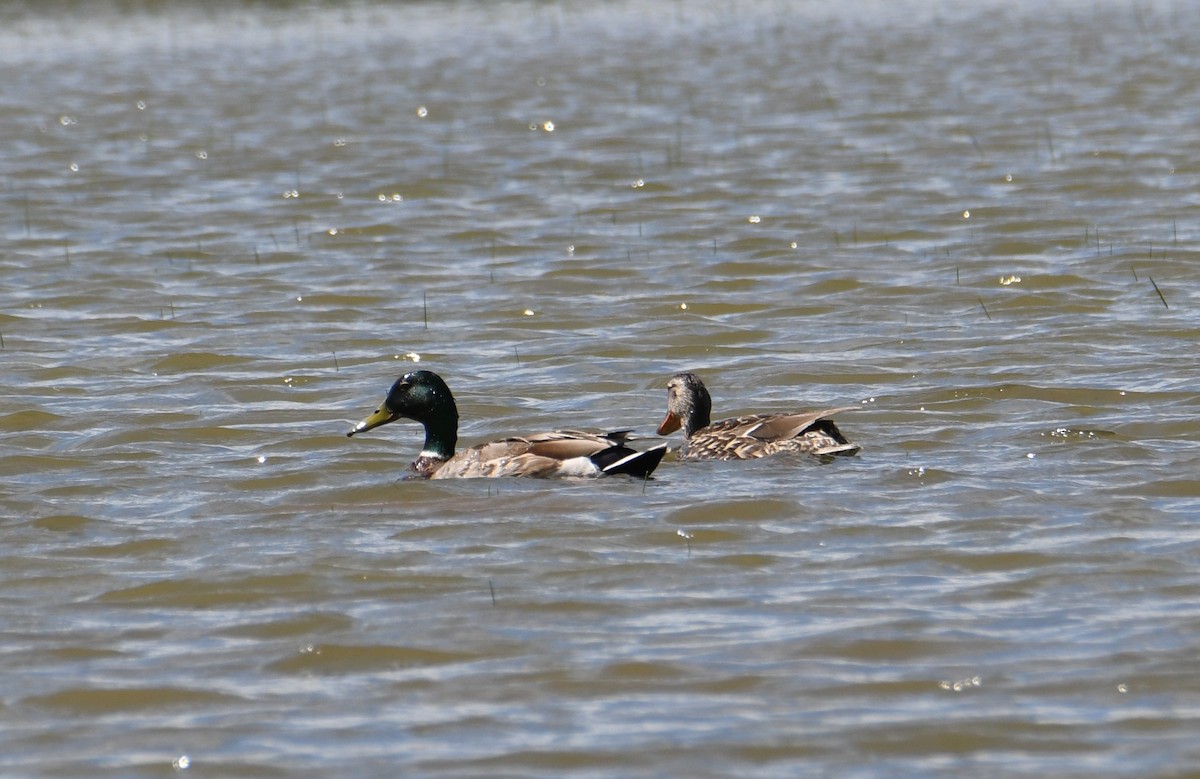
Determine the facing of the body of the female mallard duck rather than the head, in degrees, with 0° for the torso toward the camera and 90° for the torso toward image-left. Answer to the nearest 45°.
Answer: approximately 90°

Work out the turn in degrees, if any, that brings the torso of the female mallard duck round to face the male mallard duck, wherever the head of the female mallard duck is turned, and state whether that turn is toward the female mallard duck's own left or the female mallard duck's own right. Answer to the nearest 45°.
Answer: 0° — it already faces it

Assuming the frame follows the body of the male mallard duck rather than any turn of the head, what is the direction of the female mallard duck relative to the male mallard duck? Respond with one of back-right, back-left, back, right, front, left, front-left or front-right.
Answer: back

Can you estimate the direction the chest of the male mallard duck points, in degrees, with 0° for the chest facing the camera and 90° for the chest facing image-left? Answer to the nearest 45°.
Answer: approximately 90°

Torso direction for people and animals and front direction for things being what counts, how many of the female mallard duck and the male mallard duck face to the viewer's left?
2
